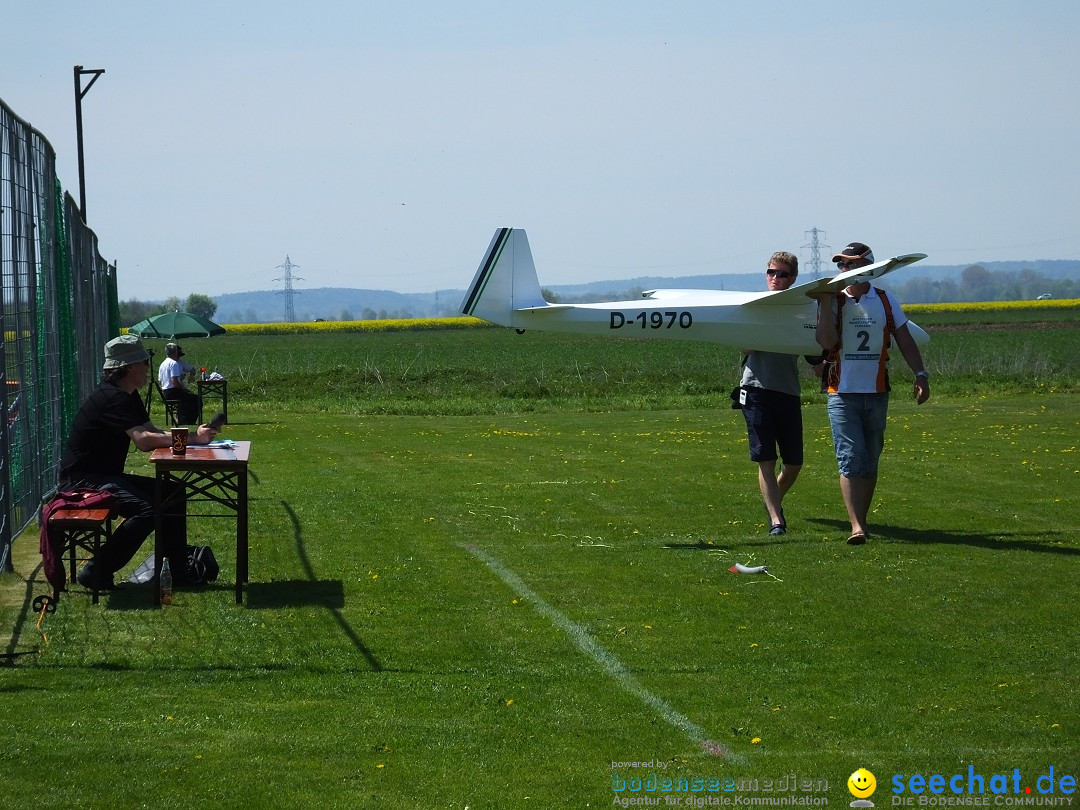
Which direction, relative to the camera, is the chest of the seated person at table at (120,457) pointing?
to the viewer's right

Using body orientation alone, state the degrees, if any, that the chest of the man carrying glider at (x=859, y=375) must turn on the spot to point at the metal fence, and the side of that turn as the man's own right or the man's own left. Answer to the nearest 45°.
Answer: approximately 90° to the man's own right

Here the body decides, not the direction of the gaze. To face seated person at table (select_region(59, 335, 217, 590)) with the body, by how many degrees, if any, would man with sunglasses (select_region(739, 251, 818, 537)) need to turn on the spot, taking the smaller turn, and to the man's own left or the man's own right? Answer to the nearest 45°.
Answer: approximately 45° to the man's own right

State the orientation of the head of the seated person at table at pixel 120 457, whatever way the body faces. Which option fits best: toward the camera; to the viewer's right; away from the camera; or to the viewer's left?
to the viewer's right

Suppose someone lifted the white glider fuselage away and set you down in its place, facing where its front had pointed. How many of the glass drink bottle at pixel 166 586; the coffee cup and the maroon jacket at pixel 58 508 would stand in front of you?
0

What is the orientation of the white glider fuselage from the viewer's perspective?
to the viewer's right

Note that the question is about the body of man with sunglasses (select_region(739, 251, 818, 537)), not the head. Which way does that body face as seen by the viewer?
toward the camera

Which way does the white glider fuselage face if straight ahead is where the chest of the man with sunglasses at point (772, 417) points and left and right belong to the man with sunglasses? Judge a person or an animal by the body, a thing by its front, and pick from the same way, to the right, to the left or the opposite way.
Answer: to the left

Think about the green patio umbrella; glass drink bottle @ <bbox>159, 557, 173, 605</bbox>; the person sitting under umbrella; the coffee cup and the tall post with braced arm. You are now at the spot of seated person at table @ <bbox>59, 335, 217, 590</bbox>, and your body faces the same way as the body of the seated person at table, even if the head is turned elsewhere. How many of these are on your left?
3

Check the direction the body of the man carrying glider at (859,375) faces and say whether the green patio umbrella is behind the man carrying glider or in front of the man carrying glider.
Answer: behind

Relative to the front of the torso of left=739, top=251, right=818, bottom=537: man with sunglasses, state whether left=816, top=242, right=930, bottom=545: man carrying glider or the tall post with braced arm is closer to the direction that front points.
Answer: the man carrying glider

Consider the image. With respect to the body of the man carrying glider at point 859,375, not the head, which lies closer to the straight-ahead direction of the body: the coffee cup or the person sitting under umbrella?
the coffee cup

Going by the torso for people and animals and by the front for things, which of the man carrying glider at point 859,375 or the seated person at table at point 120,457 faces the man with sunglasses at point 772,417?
the seated person at table

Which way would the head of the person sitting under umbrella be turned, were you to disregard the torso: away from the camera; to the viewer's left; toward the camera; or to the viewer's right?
to the viewer's right

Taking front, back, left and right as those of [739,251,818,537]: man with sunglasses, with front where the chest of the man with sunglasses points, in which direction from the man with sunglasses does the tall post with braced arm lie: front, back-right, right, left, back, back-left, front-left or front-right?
back-right

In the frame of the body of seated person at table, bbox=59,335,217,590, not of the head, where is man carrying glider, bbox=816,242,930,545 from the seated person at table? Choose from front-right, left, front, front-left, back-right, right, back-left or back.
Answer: front

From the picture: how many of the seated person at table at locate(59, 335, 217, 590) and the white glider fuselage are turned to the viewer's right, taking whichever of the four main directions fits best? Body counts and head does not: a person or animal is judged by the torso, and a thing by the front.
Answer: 2

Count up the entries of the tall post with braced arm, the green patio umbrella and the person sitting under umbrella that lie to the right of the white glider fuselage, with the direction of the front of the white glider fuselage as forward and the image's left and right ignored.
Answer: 0

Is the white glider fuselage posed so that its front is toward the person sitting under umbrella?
no
